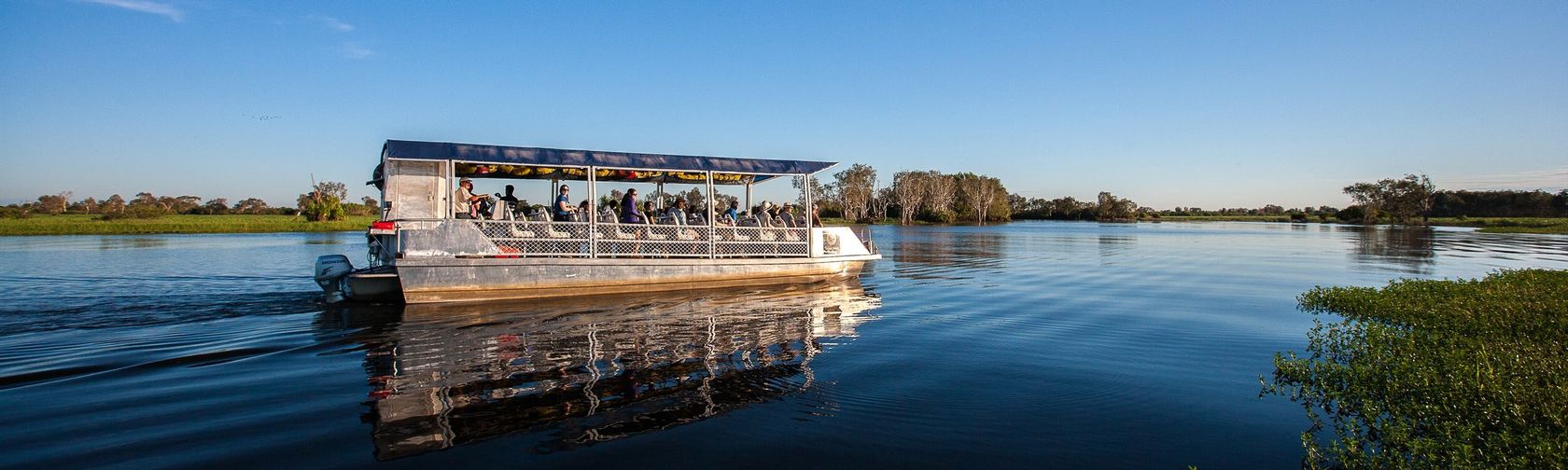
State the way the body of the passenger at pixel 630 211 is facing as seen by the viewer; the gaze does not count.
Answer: to the viewer's right

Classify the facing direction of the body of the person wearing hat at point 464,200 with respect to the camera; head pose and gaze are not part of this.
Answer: to the viewer's right

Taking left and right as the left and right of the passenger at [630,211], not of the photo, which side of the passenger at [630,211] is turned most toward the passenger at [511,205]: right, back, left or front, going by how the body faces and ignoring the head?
back

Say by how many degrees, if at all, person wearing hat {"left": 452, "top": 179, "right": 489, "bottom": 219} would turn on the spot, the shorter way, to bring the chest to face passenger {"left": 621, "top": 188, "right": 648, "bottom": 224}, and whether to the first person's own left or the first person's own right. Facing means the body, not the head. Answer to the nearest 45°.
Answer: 0° — they already face them

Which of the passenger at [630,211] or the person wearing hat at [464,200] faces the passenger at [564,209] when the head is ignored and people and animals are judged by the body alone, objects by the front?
the person wearing hat
